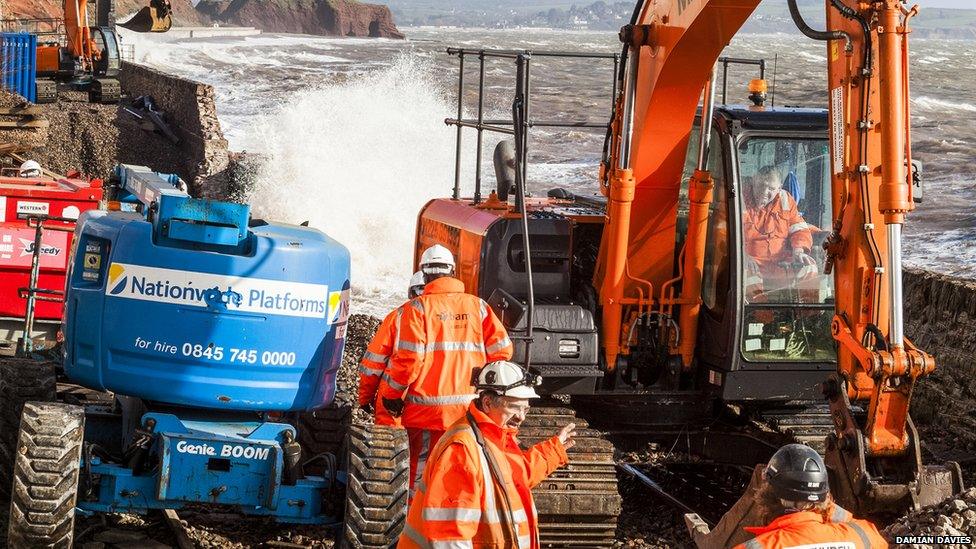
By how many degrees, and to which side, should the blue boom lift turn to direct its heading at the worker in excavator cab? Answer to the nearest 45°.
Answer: approximately 90° to its right

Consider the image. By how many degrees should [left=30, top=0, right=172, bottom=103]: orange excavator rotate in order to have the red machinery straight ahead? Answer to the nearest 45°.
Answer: approximately 45° to its right

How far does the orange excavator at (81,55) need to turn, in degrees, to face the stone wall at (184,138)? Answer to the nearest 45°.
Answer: approximately 45° to its right

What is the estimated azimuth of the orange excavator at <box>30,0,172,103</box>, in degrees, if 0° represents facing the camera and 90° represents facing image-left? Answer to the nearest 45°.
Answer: approximately 315°

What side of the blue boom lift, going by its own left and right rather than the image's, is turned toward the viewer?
back

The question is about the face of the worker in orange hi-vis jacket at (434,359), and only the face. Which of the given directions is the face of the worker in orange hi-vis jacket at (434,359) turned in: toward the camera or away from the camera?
away from the camera

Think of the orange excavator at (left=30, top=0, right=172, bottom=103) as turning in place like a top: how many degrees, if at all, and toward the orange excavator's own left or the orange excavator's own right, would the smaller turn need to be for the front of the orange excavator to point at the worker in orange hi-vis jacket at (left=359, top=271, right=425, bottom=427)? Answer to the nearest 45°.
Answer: approximately 45° to the orange excavator's own right

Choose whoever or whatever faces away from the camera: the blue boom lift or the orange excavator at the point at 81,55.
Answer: the blue boom lift

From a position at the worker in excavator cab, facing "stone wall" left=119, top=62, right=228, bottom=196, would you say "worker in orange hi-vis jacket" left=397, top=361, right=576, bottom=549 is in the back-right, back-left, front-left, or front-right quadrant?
back-left

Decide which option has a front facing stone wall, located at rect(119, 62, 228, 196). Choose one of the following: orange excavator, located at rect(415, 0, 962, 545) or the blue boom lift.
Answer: the blue boom lift

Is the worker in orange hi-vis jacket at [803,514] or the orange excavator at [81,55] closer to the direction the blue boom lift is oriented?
the orange excavator

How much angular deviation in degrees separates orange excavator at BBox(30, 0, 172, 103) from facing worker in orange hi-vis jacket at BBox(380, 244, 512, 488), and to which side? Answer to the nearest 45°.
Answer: approximately 45° to its right

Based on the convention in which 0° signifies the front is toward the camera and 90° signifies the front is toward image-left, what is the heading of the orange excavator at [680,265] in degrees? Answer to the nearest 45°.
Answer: approximately 315°
